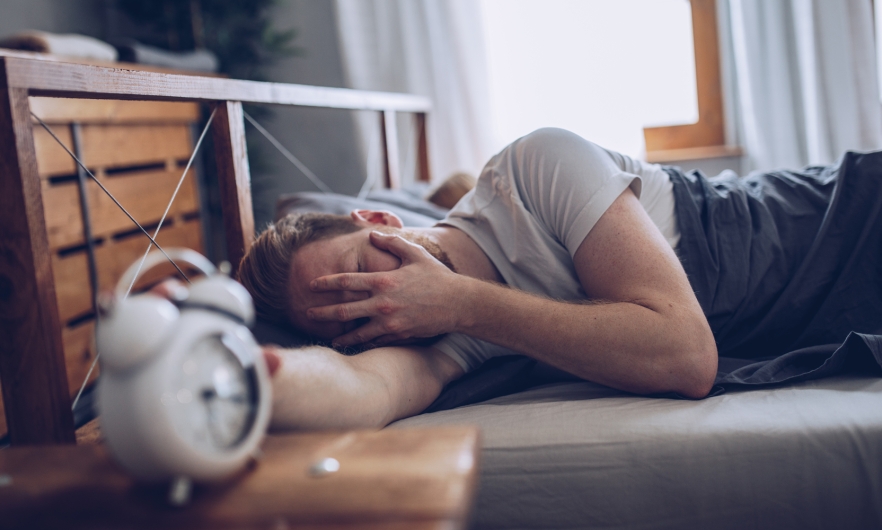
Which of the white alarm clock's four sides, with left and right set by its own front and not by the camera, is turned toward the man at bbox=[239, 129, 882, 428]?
left

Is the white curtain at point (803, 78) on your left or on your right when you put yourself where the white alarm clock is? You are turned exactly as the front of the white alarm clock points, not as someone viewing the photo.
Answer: on your left

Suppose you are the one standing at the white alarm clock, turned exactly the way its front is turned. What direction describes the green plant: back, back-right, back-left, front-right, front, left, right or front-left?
back-left

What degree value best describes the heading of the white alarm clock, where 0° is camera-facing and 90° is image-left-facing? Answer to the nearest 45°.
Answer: approximately 315°
